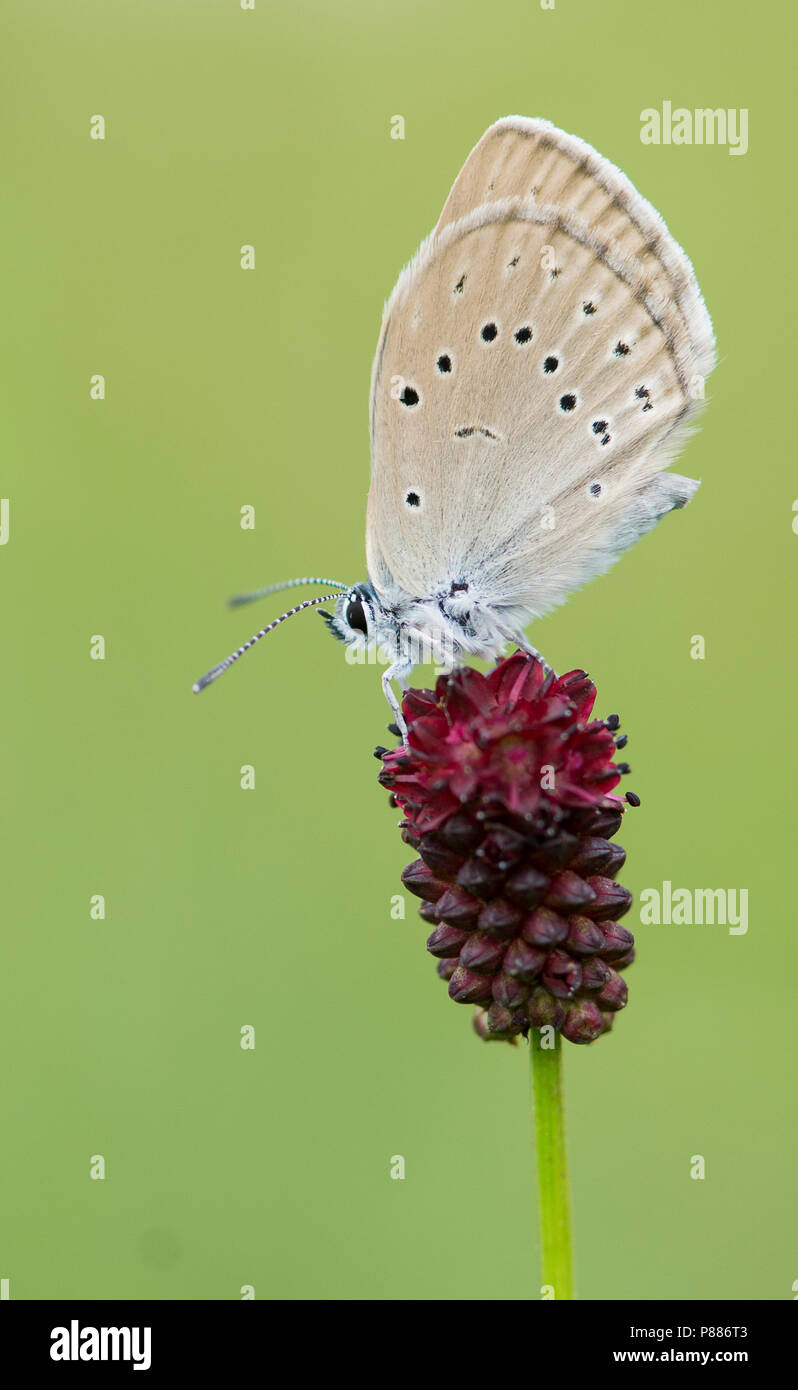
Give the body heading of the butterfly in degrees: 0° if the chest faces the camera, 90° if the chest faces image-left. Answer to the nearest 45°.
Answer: approximately 90°
